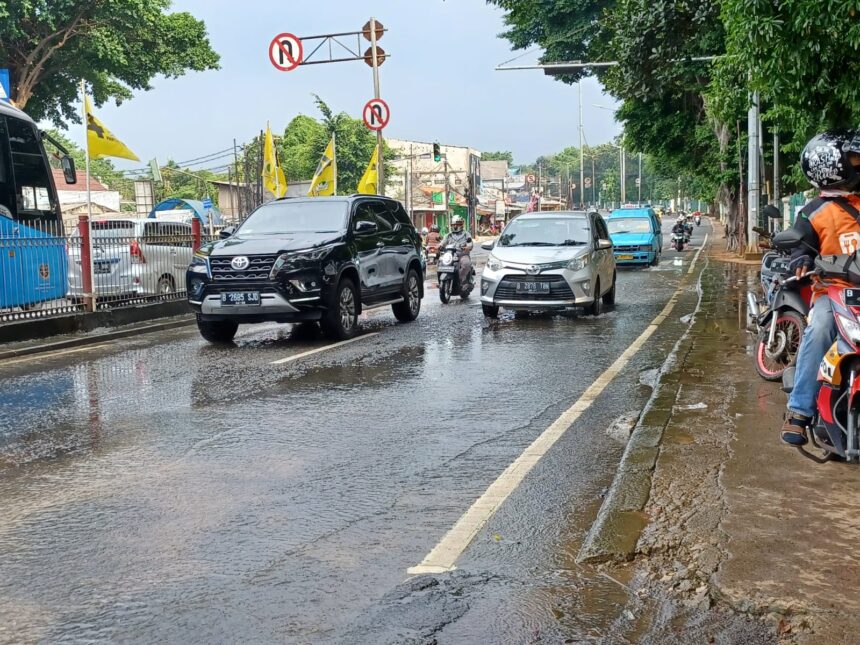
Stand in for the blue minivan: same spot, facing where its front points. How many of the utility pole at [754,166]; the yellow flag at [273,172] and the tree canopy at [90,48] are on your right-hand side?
2

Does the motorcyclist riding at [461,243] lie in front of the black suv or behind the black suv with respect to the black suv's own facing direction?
behind

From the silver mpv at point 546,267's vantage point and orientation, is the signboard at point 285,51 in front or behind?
behind

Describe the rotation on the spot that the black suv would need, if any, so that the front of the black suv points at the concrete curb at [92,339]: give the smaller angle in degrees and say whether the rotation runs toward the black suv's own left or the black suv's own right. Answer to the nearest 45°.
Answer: approximately 90° to the black suv's own right

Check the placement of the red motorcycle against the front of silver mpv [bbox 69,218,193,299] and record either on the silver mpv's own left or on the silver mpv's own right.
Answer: on the silver mpv's own right

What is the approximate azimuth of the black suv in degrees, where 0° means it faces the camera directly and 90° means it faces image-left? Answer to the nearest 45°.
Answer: approximately 45°

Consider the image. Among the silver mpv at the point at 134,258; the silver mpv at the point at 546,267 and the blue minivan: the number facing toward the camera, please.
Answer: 2

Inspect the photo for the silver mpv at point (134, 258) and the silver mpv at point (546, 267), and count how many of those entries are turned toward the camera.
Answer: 1

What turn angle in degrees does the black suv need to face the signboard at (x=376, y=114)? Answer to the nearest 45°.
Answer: approximately 135° to its right

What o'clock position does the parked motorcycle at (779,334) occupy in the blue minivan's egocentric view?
The parked motorcycle is roughly at 12 o'clock from the blue minivan.

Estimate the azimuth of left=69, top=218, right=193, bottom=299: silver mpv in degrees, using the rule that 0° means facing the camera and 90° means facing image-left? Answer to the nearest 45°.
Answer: approximately 225°

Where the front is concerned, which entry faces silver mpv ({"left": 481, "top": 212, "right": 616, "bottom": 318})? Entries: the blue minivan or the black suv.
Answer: the blue minivan

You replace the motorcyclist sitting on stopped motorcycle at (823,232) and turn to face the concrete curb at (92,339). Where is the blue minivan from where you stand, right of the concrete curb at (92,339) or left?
right
